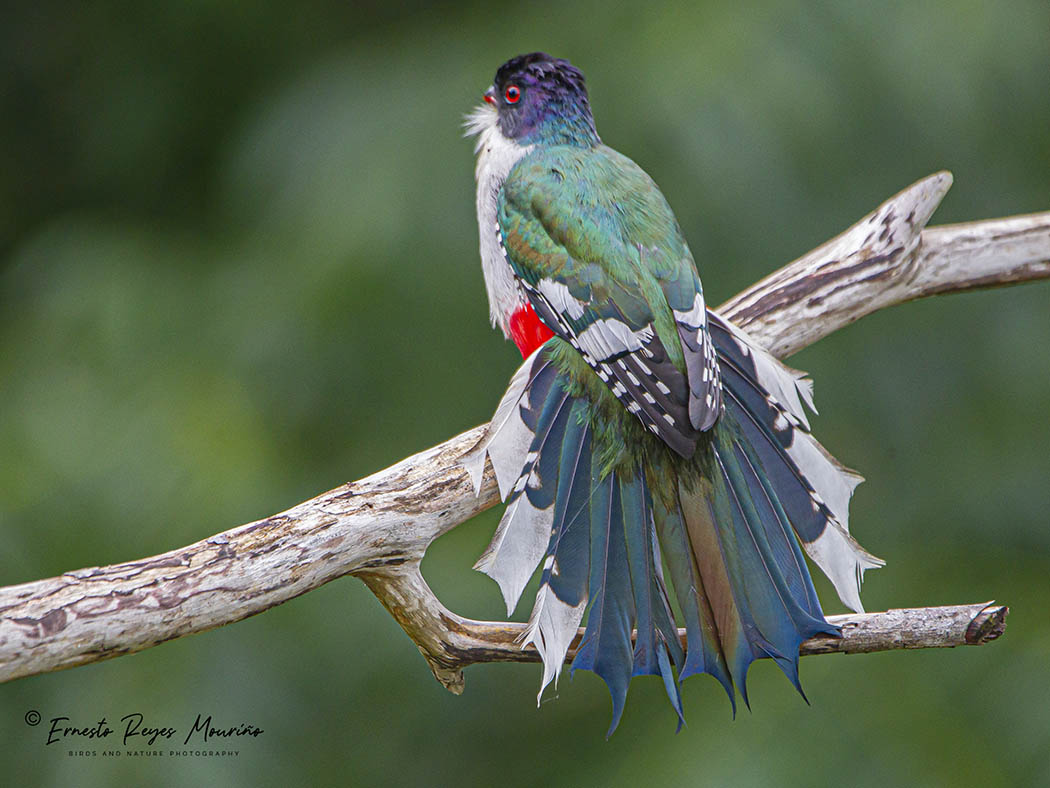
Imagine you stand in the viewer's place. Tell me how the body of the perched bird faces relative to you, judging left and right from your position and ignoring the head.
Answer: facing away from the viewer and to the left of the viewer
